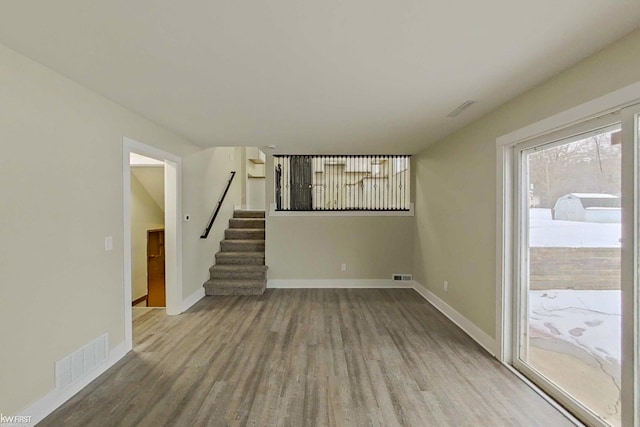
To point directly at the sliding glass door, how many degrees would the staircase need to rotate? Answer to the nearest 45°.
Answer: approximately 45° to its left

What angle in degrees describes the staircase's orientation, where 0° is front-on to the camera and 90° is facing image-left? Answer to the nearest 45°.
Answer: approximately 0°
